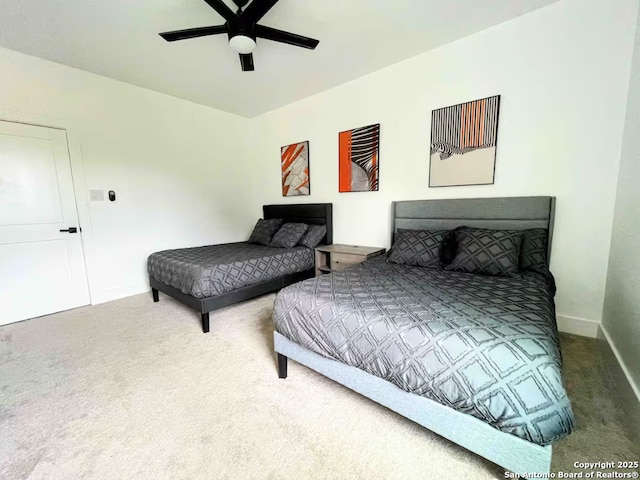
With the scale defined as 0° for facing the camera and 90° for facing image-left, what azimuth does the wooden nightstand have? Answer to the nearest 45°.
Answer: approximately 45°

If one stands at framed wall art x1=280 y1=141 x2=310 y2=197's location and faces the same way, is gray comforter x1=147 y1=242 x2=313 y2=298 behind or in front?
in front

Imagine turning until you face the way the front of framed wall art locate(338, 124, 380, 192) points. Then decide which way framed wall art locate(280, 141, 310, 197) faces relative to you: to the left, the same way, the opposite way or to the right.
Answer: the same way

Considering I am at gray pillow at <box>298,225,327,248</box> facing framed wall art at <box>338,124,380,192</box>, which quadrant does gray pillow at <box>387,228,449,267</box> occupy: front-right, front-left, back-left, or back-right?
front-right

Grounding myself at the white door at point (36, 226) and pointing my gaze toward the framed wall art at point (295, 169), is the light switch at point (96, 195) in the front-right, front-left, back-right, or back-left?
front-left

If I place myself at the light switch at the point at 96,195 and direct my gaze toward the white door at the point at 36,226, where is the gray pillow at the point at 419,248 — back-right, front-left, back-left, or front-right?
back-left

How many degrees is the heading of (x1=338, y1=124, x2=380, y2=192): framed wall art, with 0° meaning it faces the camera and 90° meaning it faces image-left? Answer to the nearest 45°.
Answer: approximately 45°

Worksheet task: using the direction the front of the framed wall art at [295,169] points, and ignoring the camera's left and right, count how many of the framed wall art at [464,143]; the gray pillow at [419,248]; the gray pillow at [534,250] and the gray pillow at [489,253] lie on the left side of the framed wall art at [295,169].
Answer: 4

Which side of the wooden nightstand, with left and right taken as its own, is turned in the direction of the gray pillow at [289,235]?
right

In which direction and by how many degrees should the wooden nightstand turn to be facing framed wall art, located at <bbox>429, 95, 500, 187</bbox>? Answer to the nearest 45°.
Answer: approximately 135° to its left

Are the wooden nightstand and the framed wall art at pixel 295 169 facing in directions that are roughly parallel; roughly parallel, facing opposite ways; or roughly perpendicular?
roughly parallel

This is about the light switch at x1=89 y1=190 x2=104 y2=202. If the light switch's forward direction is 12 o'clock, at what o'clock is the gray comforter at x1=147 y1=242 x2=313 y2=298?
The gray comforter is roughly at 11 o'clock from the light switch.

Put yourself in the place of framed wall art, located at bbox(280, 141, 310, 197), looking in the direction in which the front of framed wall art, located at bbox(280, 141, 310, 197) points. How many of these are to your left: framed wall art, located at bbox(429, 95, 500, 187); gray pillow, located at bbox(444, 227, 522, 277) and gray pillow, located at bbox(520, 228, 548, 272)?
3

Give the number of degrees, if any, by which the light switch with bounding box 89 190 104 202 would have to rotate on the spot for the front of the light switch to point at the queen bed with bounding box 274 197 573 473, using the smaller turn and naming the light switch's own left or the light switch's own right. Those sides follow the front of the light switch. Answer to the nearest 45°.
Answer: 0° — it already faces it

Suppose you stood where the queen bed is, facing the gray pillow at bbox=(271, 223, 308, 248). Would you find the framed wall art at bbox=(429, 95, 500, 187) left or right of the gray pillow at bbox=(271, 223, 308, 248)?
right

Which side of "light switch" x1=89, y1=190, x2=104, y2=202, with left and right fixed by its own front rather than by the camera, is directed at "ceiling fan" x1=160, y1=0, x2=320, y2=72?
front

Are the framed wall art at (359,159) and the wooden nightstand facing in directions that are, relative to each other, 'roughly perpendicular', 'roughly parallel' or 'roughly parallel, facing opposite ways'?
roughly parallel

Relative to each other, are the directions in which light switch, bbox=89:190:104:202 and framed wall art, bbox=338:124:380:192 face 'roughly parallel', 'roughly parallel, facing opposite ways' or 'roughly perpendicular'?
roughly perpendicular
